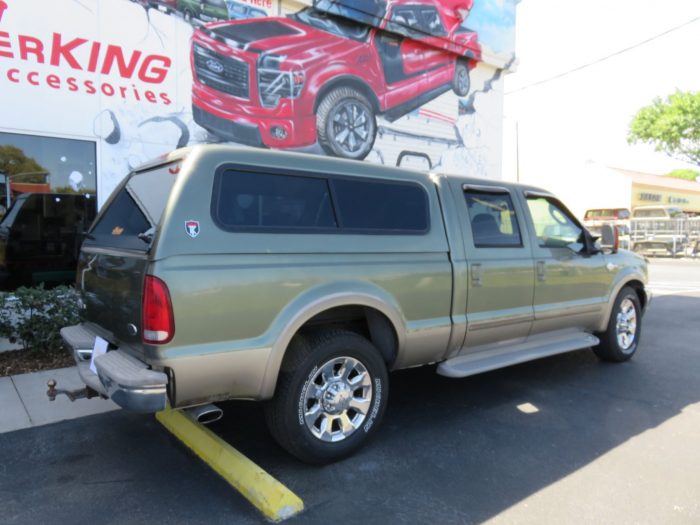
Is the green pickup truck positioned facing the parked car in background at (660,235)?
yes

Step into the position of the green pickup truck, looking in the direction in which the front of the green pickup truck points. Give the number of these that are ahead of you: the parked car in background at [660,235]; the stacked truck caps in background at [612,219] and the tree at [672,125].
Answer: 3

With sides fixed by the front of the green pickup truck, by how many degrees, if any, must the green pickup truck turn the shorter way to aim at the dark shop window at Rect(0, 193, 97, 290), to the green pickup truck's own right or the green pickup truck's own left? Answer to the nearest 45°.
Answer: approximately 90° to the green pickup truck's own left

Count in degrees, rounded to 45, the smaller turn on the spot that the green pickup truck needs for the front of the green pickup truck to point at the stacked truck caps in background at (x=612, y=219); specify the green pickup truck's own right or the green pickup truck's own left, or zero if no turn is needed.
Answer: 0° — it already faces it

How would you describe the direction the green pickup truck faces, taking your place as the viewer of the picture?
facing away from the viewer and to the right of the viewer

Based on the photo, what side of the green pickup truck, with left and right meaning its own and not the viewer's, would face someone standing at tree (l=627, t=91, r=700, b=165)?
front
